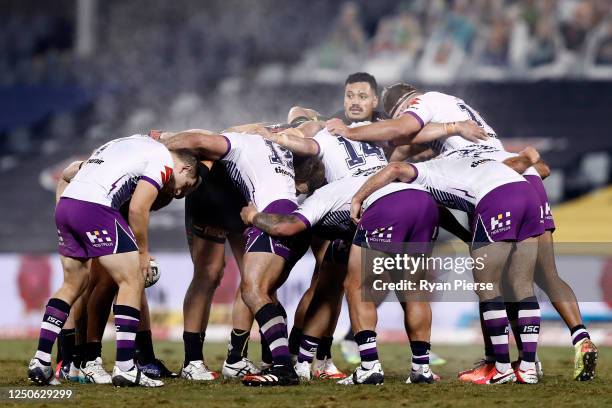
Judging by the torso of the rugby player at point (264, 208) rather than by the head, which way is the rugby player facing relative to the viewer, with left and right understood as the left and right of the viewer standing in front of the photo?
facing away from the viewer and to the left of the viewer

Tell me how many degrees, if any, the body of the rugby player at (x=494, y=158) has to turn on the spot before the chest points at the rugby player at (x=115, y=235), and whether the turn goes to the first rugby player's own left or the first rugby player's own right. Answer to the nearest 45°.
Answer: approximately 45° to the first rugby player's own left

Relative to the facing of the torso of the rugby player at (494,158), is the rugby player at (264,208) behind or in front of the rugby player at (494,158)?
in front

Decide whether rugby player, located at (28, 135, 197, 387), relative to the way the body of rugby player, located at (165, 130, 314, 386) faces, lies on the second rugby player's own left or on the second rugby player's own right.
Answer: on the second rugby player's own left

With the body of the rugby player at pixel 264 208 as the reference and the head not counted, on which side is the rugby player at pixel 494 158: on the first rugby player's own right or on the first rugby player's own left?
on the first rugby player's own right

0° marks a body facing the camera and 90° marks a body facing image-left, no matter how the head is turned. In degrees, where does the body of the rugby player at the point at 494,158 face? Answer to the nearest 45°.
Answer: approximately 90°
